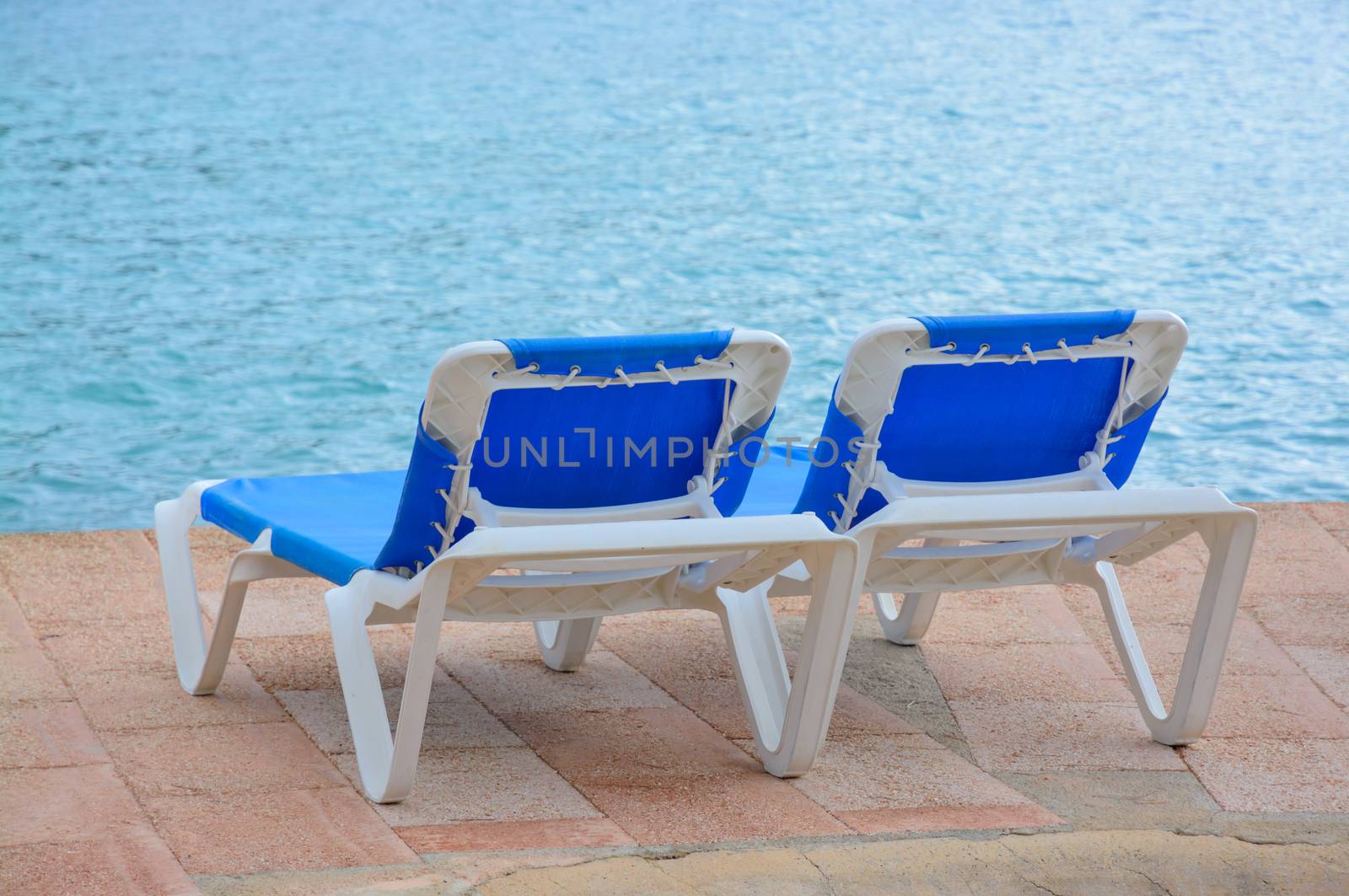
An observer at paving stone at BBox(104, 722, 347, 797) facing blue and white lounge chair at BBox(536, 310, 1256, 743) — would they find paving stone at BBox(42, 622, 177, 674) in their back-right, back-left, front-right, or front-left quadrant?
back-left

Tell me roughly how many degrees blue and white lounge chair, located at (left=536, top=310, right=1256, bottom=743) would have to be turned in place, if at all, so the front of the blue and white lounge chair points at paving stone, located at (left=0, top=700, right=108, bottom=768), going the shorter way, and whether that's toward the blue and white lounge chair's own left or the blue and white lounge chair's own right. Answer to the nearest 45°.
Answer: approximately 45° to the blue and white lounge chair's own left

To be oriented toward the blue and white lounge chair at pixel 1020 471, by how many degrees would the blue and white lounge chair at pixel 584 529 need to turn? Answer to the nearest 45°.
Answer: approximately 135° to its right

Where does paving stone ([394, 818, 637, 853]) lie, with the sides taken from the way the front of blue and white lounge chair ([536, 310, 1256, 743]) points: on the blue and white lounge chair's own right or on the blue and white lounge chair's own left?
on the blue and white lounge chair's own left

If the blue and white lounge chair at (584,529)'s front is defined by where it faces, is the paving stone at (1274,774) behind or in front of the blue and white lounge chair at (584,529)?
behind

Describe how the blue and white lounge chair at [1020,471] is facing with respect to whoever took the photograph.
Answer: facing away from the viewer and to the left of the viewer

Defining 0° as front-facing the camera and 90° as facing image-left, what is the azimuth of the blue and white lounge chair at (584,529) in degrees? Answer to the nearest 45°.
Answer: approximately 135°
